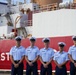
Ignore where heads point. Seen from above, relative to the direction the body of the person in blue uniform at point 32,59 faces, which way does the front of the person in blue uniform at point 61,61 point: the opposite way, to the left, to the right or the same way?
the same way

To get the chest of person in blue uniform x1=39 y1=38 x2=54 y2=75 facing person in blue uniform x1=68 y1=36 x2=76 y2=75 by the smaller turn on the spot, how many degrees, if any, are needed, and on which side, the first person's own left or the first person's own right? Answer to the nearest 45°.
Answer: approximately 90° to the first person's own left

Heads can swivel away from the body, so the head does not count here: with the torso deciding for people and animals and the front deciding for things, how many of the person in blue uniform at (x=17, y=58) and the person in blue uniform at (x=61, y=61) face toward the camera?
2

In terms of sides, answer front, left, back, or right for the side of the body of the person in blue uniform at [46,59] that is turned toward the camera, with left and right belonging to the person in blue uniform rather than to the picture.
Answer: front

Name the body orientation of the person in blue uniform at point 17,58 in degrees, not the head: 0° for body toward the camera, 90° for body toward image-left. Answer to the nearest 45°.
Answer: approximately 0°

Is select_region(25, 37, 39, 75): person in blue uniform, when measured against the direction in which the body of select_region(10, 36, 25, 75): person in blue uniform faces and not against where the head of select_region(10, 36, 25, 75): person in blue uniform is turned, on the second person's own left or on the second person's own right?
on the second person's own left

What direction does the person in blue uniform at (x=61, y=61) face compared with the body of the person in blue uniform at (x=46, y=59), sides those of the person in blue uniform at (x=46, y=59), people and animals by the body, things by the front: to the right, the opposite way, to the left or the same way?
the same way

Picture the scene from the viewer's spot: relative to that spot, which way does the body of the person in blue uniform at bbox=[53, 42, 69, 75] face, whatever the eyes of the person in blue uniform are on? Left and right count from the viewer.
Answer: facing the viewer

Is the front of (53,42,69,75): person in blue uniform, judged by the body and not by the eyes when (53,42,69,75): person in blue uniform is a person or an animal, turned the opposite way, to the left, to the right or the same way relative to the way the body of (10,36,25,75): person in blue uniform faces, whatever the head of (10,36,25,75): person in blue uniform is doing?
the same way

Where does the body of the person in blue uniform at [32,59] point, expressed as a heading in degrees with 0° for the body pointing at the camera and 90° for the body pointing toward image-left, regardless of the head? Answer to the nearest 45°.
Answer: approximately 0°
